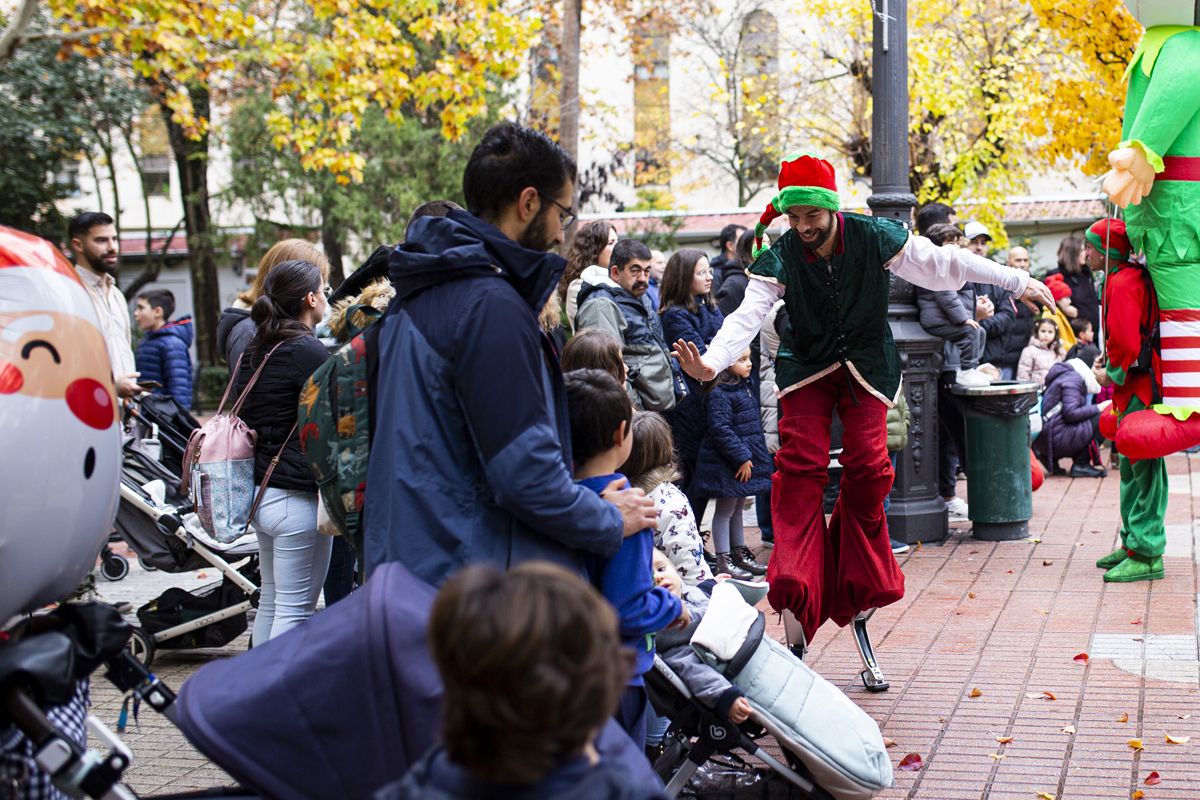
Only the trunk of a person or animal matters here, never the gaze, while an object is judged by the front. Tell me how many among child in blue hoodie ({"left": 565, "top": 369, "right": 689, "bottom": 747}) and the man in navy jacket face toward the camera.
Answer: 0

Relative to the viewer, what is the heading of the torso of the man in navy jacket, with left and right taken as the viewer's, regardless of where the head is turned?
facing away from the viewer and to the right of the viewer

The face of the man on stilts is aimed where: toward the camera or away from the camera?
toward the camera

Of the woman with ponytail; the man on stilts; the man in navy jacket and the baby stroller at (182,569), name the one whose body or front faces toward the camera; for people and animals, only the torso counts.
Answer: the man on stilts

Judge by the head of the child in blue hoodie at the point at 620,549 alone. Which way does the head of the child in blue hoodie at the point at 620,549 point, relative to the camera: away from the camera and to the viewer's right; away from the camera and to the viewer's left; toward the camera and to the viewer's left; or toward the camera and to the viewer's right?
away from the camera and to the viewer's right

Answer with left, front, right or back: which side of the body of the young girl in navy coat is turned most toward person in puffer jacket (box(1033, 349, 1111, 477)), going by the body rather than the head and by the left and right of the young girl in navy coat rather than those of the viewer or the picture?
left

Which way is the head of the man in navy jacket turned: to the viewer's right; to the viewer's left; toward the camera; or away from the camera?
to the viewer's right

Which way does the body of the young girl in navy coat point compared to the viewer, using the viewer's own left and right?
facing the viewer and to the right of the viewer

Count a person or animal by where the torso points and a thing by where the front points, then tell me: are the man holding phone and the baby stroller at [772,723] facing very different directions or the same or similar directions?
same or similar directions

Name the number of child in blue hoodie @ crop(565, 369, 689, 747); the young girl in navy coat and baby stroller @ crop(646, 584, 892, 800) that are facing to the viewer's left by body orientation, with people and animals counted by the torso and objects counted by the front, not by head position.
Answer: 0

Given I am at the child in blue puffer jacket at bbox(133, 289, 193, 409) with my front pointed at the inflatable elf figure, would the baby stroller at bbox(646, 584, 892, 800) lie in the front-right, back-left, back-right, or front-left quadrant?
front-right

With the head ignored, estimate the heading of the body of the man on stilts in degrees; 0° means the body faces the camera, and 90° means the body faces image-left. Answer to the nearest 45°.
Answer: approximately 0°

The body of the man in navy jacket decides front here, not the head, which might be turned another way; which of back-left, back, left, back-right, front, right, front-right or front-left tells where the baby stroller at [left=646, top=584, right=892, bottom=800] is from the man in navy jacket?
front
